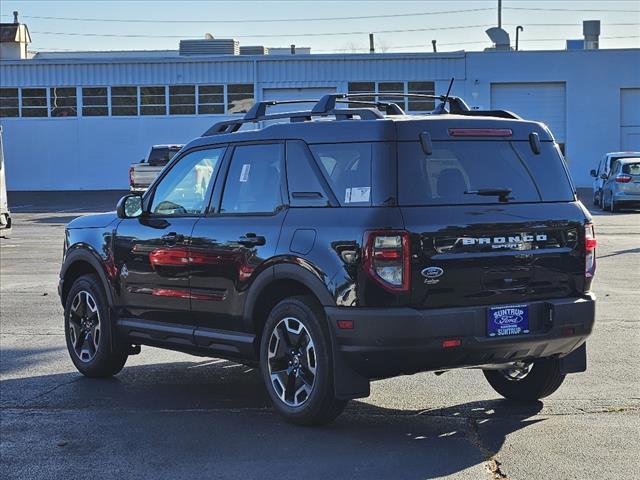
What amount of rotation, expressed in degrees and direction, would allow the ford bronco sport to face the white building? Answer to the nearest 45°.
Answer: approximately 45° to its right

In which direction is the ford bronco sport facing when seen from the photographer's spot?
facing away from the viewer and to the left of the viewer
